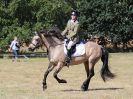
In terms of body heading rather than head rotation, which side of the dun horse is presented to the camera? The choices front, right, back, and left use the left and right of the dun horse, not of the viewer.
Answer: left

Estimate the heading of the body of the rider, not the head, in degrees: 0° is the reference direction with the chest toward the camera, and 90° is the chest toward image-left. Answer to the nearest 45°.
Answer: approximately 45°
